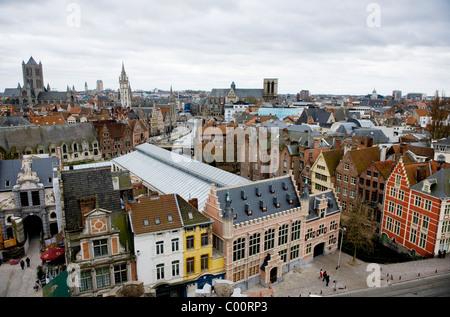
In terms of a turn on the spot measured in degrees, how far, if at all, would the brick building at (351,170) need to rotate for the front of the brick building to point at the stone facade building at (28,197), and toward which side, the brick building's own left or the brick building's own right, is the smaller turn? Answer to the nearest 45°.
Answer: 0° — it already faces it

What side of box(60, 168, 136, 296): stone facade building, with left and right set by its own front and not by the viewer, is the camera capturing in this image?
front

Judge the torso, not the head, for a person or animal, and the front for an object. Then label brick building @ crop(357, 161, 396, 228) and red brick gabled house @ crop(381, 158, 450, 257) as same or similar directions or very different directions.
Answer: same or similar directions

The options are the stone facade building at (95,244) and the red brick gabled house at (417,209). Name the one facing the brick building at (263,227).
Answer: the red brick gabled house

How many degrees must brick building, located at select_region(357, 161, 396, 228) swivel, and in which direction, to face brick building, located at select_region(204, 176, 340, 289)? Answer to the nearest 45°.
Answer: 0° — it already faces it

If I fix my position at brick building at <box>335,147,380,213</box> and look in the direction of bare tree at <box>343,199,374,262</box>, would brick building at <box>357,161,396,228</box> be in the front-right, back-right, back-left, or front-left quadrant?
front-left

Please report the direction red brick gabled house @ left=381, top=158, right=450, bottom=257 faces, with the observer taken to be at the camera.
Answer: facing the viewer and to the left of the viewer

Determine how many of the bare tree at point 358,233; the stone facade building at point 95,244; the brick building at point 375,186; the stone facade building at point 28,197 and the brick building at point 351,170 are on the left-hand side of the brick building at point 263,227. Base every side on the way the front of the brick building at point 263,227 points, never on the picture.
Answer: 3

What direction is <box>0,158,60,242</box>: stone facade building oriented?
toward the camera

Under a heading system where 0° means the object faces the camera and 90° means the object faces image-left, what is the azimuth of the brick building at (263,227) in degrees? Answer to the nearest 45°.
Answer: approximately 315°

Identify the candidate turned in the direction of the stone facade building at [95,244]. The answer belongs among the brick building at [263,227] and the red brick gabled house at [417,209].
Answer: the red brick gabled house

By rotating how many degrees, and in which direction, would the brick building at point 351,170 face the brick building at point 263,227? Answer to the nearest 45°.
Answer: approximately 45° to its left

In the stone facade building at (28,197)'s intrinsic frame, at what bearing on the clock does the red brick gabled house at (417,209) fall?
The red brick gabled house is roughly at 10 o'clock from the stone facade building.

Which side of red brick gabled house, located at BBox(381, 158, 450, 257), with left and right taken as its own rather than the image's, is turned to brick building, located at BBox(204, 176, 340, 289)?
front

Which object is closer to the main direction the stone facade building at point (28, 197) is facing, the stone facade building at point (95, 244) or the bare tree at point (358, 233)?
the stone facade building

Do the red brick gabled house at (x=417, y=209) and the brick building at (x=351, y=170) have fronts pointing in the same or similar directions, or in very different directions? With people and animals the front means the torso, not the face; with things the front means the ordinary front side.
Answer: same or similar directions

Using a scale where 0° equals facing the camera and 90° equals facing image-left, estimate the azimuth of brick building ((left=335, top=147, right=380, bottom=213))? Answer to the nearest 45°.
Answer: approximately 45°

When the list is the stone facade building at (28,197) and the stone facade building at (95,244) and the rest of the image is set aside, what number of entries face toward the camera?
2

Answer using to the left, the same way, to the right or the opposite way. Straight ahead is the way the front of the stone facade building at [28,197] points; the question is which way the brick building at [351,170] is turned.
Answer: to the right
